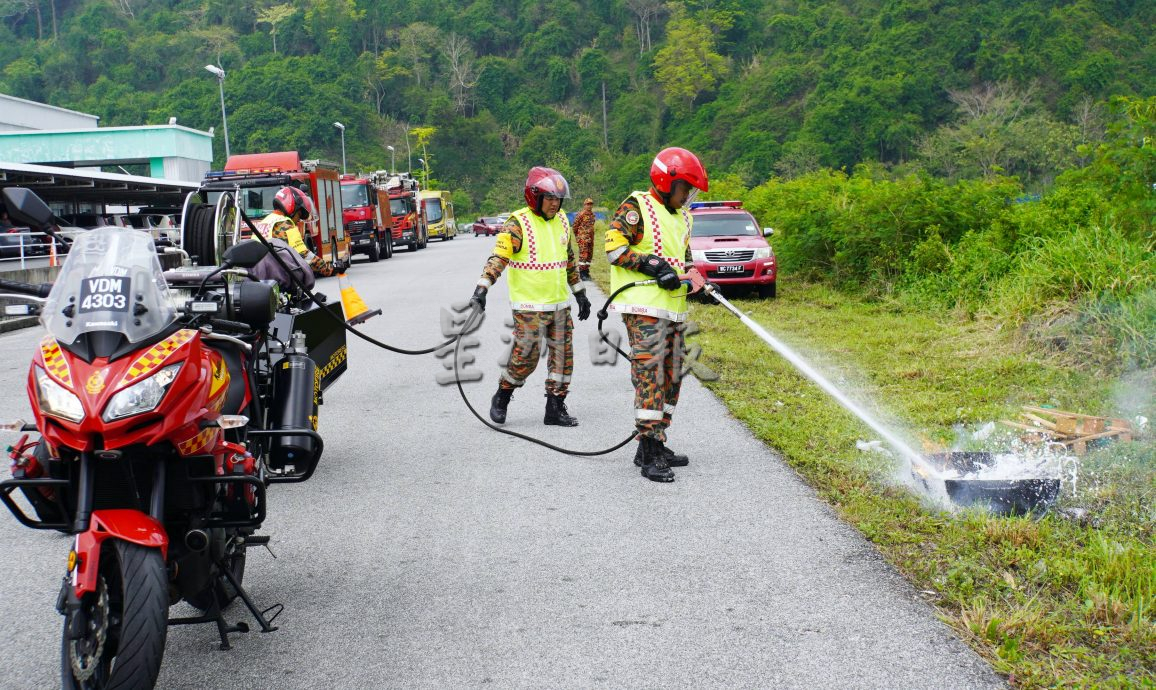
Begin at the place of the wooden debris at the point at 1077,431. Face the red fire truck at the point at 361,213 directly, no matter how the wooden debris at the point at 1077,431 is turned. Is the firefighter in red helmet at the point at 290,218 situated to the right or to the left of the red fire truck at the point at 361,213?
left

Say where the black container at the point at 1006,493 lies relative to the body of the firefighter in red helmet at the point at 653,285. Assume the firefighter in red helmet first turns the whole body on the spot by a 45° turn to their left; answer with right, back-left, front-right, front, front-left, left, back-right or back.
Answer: front-right

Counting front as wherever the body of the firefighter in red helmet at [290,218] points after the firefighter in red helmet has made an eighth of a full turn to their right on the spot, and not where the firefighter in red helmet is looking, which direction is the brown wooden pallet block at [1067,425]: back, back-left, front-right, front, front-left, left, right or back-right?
front

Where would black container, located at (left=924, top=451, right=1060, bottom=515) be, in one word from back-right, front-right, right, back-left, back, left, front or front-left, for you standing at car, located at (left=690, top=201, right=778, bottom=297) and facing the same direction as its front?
front

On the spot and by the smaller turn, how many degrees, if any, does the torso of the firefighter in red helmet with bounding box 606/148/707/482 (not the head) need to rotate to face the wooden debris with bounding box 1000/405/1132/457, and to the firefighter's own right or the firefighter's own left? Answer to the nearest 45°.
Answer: approximately 45° to the firefighter's own left

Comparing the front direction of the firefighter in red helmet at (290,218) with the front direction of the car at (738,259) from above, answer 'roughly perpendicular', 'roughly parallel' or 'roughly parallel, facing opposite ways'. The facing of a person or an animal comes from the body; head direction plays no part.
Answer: roughly perpendicular

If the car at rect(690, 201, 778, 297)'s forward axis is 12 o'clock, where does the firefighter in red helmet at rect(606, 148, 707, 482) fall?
The firefighter in red helmet is roughly at 12 o'clock from the car.

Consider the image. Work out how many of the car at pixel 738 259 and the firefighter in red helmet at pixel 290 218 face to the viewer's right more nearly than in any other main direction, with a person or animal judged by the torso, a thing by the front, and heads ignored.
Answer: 1

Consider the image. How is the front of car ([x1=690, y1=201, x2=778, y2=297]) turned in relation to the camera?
facing the viewer

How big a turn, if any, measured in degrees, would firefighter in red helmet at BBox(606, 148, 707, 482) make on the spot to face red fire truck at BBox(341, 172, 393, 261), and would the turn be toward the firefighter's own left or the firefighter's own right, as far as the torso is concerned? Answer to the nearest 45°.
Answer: approximately 135° to the firefighter's own left

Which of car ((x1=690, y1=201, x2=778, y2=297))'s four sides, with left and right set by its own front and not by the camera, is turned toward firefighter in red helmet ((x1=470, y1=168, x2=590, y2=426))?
front

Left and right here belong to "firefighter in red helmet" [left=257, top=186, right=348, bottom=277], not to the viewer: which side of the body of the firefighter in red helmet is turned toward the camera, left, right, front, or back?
right

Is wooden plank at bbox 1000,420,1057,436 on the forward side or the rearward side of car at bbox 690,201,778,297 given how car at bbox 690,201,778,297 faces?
on the forward side

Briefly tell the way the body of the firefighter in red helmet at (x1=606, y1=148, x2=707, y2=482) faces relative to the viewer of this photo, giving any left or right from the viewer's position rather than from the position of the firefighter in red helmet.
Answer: facing the viewer and to the right of the viewer

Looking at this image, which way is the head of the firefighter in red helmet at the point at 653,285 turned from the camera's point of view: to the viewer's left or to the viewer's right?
to the viewer's right

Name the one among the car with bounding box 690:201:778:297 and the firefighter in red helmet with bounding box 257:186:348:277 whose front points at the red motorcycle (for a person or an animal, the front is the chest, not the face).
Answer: the car

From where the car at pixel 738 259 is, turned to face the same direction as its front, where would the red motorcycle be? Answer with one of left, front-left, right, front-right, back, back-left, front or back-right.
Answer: front

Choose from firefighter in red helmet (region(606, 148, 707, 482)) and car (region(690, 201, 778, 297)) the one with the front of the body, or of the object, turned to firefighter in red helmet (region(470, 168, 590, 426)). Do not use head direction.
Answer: the car
